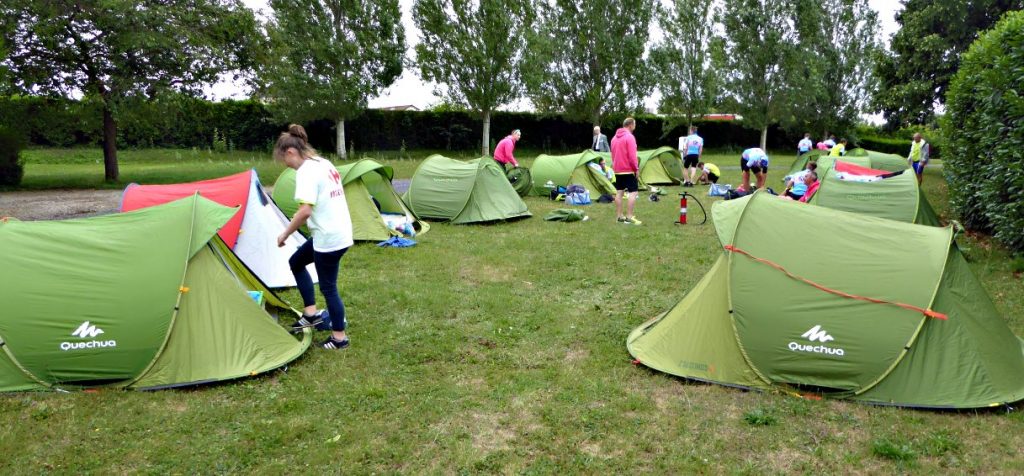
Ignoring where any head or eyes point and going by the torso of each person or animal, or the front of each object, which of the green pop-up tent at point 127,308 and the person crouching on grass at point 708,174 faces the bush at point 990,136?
the green pop-up tent

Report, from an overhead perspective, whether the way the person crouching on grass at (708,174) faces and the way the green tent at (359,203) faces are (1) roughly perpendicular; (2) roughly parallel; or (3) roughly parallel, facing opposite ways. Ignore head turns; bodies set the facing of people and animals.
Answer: roughly parallel, facing opposite ways

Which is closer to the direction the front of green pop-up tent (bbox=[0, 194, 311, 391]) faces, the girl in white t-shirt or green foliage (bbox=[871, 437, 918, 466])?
the girl in white t-shirt

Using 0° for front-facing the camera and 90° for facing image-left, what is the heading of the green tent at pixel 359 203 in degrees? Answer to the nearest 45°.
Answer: approximately 315°

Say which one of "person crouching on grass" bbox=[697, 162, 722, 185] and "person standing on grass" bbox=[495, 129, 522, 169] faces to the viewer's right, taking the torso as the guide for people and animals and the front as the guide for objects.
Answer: the person standing on grass

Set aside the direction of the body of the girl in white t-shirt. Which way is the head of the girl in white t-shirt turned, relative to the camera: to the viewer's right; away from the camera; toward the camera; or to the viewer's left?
to the viewer's left

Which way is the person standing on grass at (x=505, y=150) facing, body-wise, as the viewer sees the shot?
to the viewer's right

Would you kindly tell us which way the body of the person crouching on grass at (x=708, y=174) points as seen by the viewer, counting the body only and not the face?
to the viewer's left

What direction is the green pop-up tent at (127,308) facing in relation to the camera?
to the viewer's right

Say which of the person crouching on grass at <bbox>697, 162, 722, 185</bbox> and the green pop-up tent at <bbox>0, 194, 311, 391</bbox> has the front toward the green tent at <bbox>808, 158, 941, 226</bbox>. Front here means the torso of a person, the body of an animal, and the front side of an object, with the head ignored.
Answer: the green pop-up tent

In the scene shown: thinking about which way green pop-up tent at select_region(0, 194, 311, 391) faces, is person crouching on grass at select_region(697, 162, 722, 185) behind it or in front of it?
in front

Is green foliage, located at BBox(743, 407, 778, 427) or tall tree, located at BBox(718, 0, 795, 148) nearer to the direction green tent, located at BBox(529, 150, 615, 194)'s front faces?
the green foliage

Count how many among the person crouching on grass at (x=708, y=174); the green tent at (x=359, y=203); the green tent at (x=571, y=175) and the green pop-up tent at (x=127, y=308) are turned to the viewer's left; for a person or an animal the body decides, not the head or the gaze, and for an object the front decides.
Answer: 1

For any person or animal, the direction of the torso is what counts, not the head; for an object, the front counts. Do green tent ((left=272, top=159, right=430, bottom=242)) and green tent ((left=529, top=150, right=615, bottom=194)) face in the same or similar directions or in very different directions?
same or similar directions

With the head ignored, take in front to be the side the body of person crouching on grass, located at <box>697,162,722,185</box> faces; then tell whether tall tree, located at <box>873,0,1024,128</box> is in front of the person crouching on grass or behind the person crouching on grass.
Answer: behind
